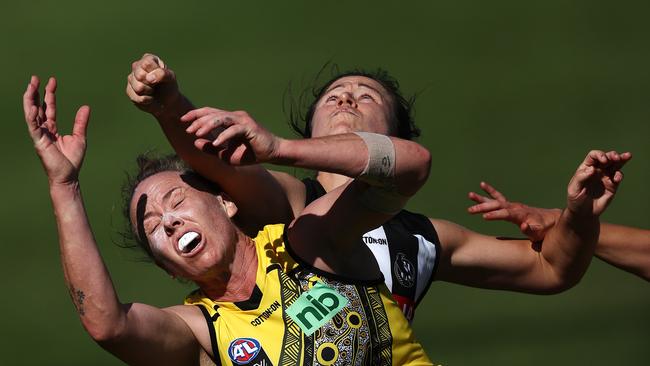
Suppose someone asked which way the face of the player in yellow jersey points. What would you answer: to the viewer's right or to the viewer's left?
to the viewer's left

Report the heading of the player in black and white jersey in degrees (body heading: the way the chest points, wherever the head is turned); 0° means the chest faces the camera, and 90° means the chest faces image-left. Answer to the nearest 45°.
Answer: approximately 0°

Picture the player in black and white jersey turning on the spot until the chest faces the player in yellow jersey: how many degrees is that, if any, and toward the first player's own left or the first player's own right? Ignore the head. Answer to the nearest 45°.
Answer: approximately 45° to the first player's own right
